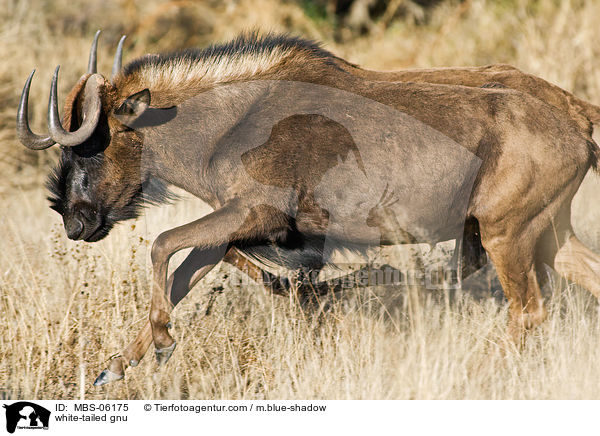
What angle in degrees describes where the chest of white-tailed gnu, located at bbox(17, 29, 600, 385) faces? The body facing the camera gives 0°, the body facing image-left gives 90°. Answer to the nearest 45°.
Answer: approximately 90°
